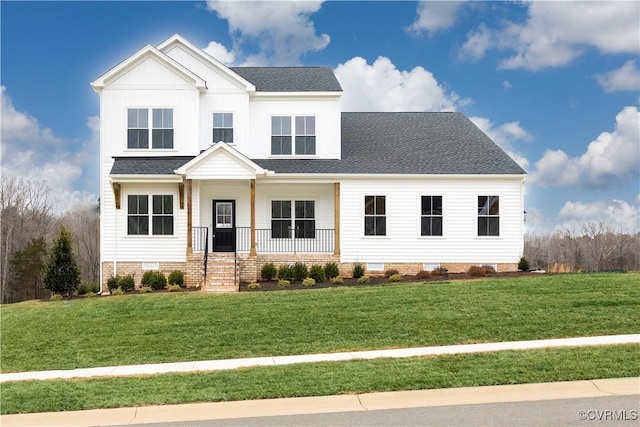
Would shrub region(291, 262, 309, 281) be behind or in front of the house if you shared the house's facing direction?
in front

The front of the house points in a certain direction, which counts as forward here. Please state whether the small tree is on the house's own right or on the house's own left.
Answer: on the house's own right

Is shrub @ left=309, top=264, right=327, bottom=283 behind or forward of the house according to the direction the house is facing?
forward

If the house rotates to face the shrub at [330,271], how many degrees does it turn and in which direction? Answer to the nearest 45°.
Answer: approximately 45° to its left

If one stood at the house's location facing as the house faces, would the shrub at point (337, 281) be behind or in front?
in front

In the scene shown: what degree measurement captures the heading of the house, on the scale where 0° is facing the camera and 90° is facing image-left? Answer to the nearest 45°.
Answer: approximately 0°
